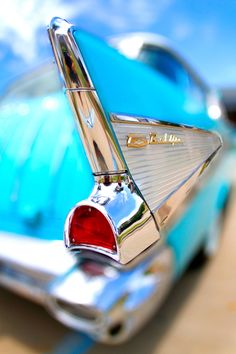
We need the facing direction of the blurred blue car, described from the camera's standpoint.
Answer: facing away from the viewer and to the right of the viewer
